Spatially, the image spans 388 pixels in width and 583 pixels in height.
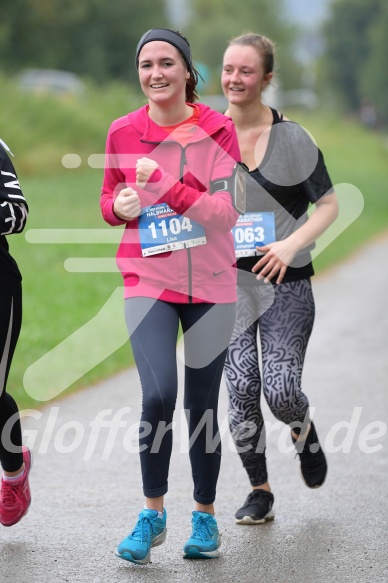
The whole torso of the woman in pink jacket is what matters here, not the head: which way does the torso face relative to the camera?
toward the camera
